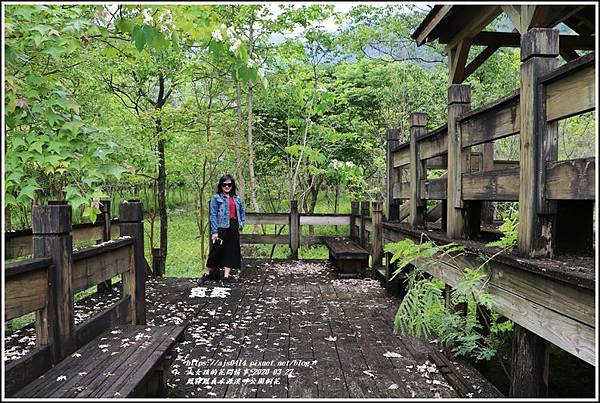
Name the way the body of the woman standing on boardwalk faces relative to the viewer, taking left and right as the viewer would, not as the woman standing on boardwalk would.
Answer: facing the viewer

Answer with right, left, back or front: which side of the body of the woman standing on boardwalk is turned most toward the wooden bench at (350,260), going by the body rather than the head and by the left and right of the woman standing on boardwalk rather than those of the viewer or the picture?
left

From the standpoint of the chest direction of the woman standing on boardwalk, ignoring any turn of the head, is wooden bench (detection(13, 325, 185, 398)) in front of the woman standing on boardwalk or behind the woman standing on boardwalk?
in front
